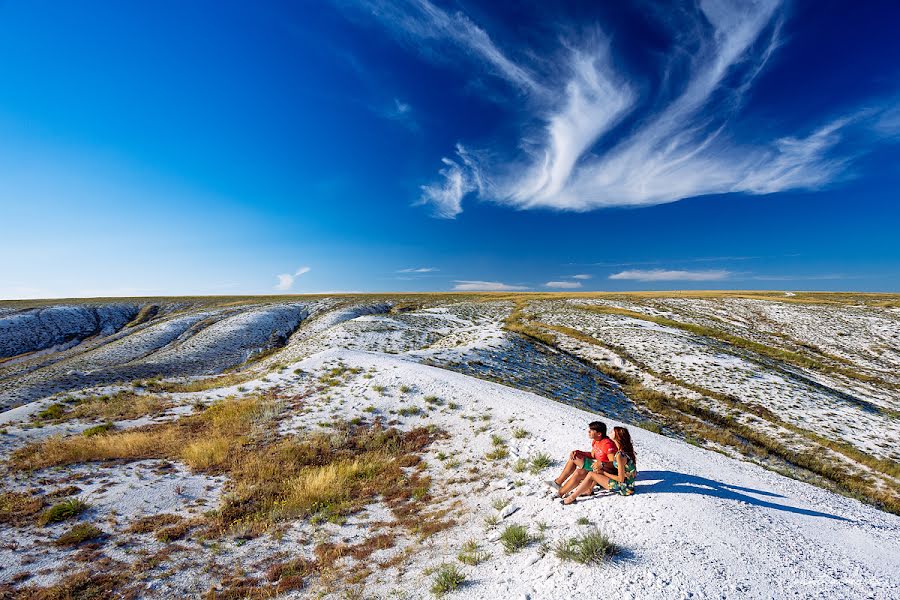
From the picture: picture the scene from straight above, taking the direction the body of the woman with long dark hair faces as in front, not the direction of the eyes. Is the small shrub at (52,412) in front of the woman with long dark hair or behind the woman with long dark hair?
in front

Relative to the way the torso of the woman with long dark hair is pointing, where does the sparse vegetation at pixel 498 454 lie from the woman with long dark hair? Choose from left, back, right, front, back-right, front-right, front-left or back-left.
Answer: front-right

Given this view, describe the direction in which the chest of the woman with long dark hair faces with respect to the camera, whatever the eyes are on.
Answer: to the viewer's left

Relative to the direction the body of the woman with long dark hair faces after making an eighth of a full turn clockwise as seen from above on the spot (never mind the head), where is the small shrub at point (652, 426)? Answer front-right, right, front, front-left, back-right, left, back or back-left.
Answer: front-right

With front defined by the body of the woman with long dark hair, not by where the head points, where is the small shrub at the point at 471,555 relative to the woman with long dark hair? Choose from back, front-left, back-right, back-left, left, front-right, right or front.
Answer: front-left

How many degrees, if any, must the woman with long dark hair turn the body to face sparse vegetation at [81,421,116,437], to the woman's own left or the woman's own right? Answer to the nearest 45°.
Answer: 0° — they already face it

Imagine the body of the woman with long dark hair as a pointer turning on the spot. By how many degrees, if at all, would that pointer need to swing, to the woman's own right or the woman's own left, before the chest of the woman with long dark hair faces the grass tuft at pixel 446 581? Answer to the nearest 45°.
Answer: approximately 45° to the woman's own left

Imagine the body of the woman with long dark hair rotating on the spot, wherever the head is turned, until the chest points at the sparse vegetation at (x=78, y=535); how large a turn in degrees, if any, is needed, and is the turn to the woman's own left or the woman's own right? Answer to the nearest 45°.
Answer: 0° — they already face it

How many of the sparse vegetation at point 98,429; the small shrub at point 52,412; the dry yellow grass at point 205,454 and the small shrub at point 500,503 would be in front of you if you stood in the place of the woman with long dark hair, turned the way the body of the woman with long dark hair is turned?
4

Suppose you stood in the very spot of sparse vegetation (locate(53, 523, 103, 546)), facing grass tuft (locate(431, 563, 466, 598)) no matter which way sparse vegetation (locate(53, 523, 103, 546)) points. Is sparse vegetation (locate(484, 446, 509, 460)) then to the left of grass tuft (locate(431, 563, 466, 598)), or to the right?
left

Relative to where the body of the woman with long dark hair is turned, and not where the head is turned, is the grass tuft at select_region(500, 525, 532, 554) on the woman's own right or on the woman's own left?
on the woman's own left

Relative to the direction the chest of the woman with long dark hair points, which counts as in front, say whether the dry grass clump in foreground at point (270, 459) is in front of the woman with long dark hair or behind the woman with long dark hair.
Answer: in front

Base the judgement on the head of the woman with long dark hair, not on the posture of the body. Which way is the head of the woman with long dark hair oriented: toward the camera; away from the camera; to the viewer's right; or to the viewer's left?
to the viewer's left
